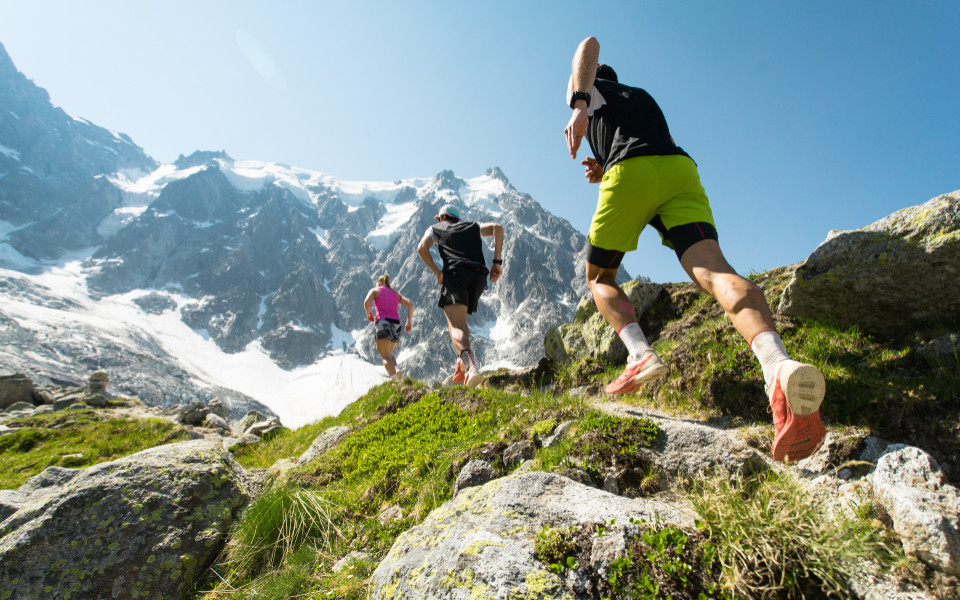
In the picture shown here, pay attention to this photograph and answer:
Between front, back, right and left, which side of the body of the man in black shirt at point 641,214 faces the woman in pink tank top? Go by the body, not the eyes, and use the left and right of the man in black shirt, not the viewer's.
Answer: front

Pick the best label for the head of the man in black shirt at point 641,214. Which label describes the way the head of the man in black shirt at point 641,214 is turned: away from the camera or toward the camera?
away from the camera

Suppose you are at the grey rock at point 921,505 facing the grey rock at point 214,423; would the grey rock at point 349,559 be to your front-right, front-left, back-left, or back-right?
front-left

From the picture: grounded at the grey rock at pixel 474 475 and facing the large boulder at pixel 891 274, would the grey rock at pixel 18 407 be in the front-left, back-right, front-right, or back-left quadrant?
back-left

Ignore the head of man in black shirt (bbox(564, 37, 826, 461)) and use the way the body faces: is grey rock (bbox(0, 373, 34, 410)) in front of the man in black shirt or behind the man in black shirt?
in front

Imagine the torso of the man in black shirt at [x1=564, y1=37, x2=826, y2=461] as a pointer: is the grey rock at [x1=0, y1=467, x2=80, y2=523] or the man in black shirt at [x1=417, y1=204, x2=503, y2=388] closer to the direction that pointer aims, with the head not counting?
the man in black shirt

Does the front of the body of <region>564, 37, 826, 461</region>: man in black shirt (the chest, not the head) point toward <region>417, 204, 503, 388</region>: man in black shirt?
yes

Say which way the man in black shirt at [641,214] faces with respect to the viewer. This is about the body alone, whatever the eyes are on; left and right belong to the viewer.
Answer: facing away from the viewer and to the left of the viewer

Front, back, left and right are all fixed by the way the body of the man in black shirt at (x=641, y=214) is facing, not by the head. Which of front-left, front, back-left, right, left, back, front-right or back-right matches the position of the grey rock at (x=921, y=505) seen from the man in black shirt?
back
